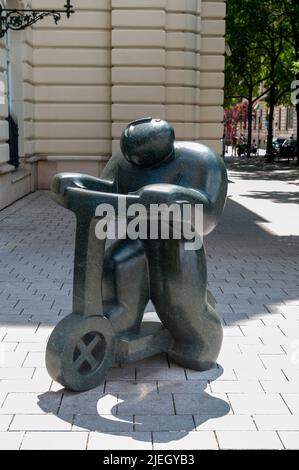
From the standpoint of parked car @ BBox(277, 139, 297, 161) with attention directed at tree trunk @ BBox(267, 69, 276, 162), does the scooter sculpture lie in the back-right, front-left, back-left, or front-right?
front-left

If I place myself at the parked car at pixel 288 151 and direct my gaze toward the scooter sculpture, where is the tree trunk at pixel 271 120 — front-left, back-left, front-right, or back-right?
front-right

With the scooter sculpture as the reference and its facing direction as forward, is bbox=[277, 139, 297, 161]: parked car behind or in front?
behind

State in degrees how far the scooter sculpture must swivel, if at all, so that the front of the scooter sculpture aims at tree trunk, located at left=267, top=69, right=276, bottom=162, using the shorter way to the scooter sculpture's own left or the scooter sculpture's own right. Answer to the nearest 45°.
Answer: approximately 135° to the scooter sculpture's own right

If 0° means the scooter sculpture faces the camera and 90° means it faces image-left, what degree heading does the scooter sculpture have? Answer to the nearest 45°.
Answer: approximately 45°
